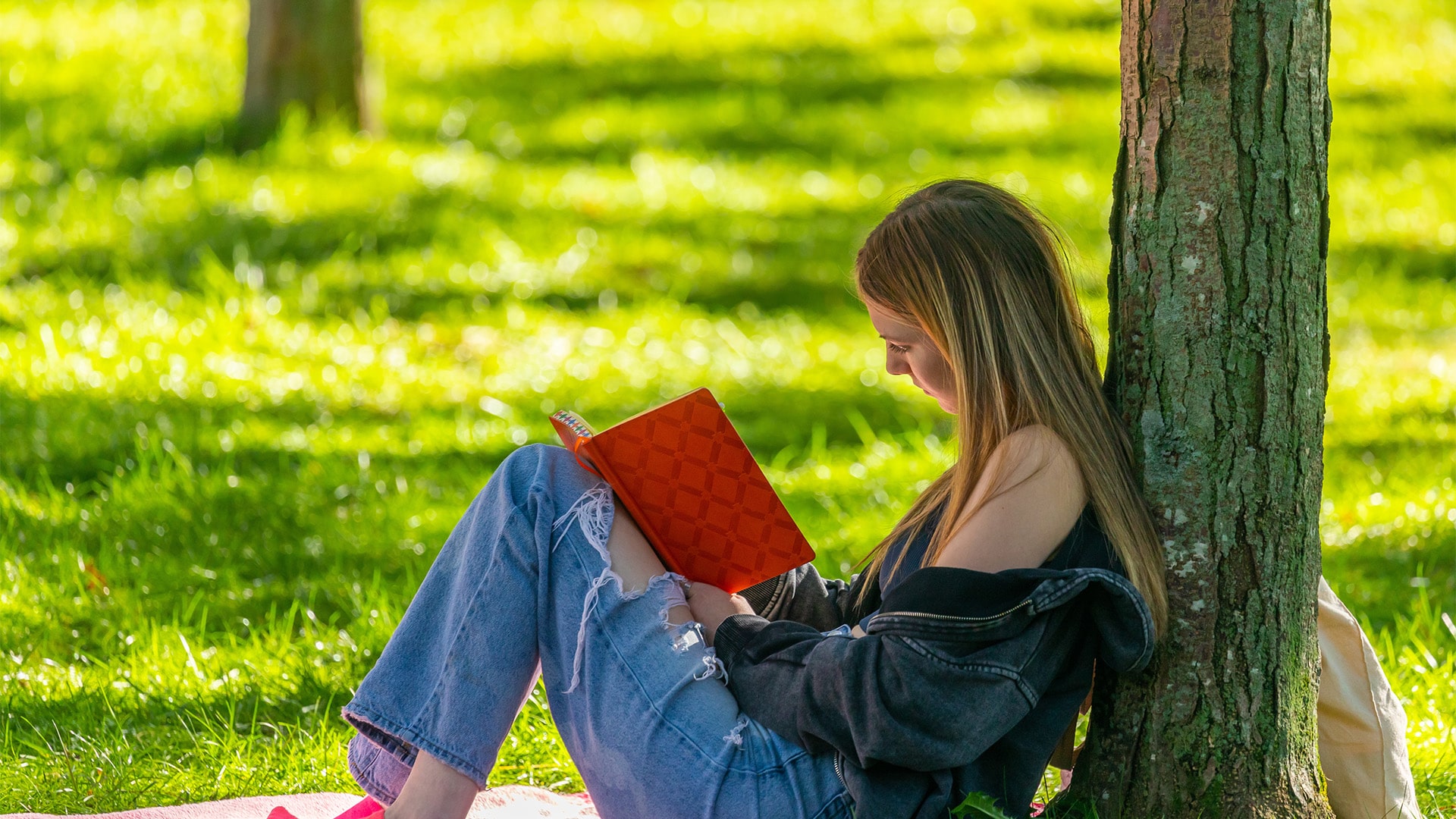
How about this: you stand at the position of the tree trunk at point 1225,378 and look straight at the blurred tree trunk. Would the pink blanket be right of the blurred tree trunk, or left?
left

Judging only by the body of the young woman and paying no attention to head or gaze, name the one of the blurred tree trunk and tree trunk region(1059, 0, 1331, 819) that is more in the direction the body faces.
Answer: the blurred tree trunk

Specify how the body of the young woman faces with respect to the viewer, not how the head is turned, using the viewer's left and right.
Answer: facing to the left of the viewer

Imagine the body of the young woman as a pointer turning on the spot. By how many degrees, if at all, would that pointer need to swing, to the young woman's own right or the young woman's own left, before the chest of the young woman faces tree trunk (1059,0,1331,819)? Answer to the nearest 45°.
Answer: approximately 180°

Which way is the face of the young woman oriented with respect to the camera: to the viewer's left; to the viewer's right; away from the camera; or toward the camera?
to the viewer's left

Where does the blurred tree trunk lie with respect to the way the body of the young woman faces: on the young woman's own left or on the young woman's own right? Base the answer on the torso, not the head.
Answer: on the young woman's own right
